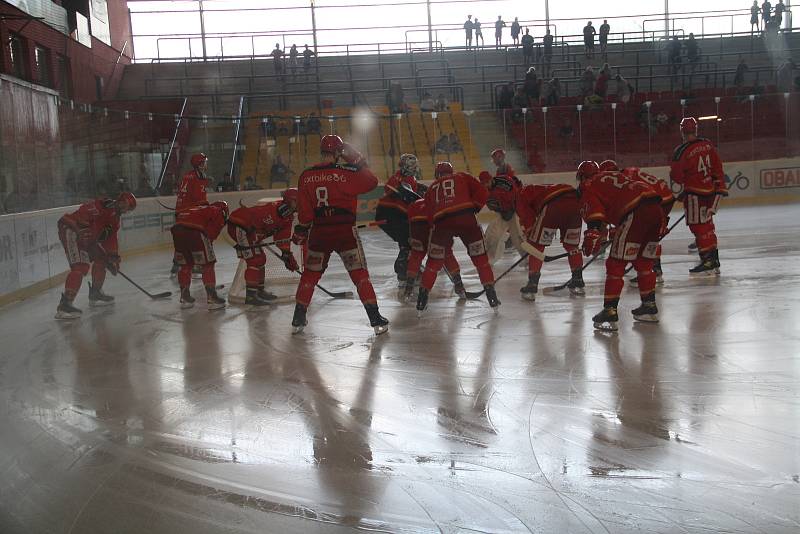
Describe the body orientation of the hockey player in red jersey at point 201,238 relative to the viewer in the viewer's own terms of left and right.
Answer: facing away from the viewer and to the right of the viewer

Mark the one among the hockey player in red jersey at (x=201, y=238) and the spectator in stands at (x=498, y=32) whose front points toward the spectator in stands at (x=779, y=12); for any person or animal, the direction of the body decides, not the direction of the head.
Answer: the hockey player in red jersey

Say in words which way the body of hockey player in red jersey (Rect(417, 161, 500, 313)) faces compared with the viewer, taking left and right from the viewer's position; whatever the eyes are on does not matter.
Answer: facing away from the viewer

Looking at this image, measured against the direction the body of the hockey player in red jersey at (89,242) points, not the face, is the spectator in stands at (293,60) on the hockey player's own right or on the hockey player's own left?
on the hockey player's own left

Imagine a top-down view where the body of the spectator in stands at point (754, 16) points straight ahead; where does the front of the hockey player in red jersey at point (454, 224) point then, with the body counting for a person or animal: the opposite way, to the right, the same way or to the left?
the opposite way

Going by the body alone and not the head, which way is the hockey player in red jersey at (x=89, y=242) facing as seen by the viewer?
to the viewer's right

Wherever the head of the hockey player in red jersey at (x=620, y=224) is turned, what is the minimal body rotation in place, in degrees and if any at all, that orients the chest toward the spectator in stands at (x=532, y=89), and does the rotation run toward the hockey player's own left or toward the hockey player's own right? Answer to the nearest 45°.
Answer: approximately 45° to the hockey player's own right

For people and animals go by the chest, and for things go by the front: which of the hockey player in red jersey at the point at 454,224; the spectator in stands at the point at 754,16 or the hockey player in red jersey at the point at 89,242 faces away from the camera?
the hockey player in red jersey at the point at 454,224

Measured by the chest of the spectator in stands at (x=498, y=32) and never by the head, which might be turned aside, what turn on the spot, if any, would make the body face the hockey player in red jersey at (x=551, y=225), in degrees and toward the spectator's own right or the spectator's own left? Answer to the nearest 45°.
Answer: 0° — they already face them

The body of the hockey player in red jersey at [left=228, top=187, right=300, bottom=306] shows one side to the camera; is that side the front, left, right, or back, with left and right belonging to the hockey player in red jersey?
right
